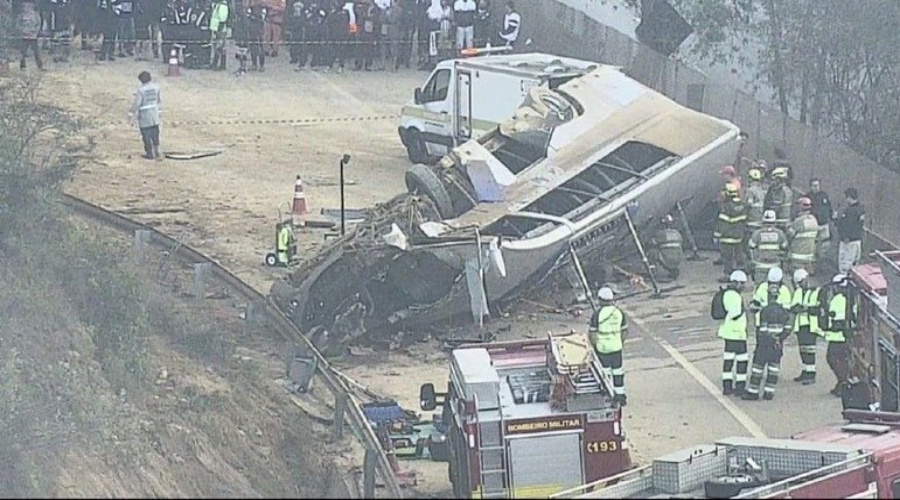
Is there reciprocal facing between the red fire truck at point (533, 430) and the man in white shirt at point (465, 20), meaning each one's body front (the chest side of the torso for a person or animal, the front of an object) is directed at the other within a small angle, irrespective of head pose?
yes

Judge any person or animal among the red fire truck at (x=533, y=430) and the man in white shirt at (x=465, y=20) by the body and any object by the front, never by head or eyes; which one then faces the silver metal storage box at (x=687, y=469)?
the man in white shirt

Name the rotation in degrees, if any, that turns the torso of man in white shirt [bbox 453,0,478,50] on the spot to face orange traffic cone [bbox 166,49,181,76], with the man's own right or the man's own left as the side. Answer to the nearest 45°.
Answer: approximately 90° to the man's own right

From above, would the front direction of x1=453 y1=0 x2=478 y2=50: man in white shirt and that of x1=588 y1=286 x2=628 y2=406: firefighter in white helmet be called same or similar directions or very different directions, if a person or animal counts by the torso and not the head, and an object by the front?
very different directions

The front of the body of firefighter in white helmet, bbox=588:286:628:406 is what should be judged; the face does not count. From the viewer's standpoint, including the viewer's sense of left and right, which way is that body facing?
facing away from the viewer

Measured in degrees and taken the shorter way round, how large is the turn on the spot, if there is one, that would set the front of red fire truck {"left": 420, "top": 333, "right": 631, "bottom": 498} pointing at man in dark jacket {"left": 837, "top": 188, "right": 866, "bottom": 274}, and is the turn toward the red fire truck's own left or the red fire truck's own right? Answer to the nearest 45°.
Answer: approximately 45° to the red fire truck's own right

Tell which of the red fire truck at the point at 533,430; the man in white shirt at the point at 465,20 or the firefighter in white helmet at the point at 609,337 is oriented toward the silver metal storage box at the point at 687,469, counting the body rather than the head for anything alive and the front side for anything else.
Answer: the man in white shirt

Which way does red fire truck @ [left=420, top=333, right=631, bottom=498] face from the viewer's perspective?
away from the camera
